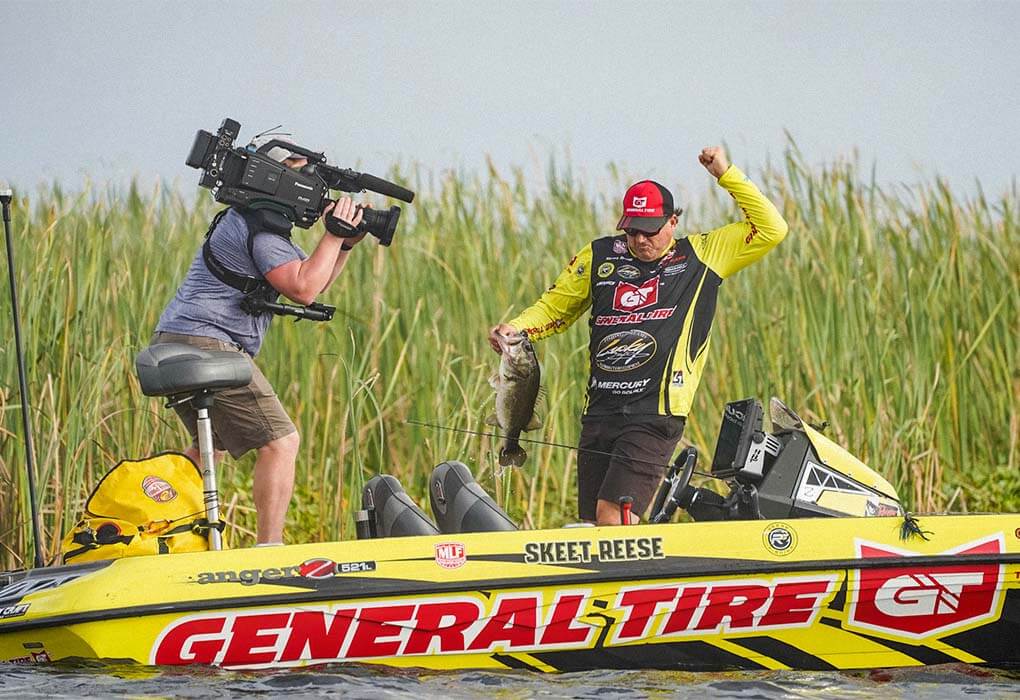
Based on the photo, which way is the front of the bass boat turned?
to the viewer's right

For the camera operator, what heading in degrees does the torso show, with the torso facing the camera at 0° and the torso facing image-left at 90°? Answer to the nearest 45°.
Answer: approximately 270°
